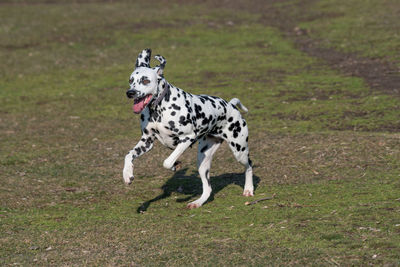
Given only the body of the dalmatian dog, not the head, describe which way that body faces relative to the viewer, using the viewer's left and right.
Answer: facing the viewer and to the left of the viewer
